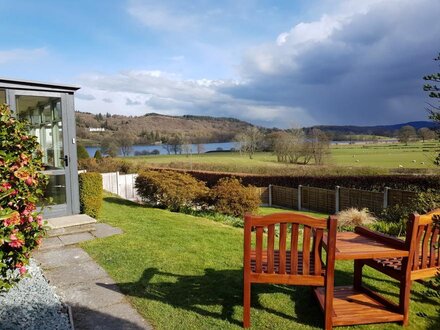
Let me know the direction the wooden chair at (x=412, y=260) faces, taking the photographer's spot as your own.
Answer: facing away from the viewer and to the left of the viewer

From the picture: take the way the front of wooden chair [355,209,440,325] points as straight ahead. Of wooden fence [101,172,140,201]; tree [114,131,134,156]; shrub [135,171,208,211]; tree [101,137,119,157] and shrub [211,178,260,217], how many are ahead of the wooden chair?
5

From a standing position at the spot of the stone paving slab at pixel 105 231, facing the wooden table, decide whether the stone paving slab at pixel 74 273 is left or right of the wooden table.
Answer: right

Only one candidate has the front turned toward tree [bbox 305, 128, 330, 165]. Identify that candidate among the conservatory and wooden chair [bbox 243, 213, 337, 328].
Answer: the wooden chair

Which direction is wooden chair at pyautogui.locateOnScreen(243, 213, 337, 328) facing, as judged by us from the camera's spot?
facing away from the viewer

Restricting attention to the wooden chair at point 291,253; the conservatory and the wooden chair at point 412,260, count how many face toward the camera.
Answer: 1

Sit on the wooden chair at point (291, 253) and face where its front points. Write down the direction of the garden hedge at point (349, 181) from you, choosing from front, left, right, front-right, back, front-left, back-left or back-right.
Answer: front

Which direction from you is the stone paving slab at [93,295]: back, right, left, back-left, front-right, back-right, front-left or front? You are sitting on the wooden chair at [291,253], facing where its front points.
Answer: left

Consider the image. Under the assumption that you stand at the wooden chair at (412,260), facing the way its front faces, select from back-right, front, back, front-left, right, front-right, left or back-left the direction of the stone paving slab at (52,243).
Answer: front-left
